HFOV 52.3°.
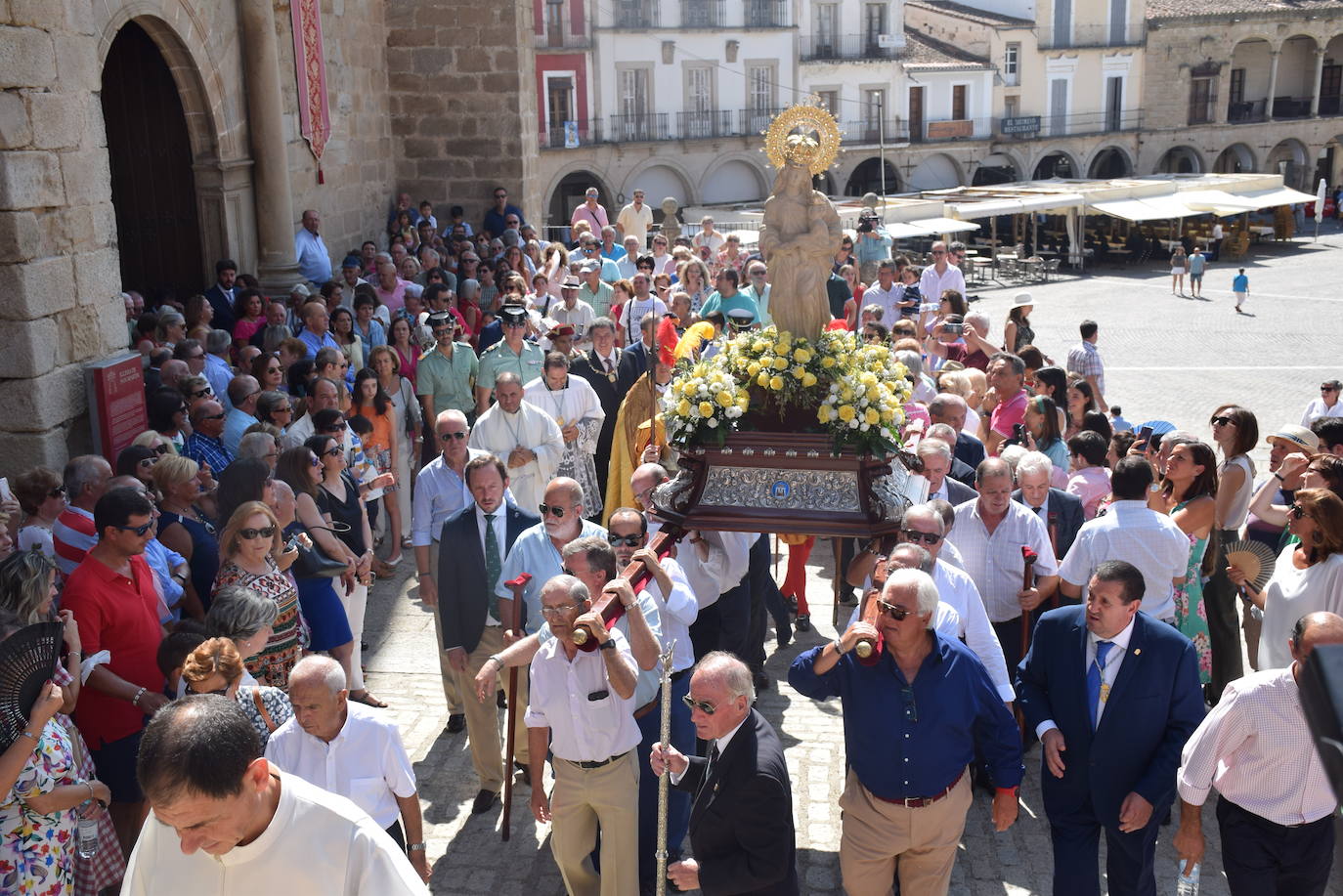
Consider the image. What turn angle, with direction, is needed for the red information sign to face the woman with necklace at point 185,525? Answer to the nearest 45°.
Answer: approximately 45° to its right

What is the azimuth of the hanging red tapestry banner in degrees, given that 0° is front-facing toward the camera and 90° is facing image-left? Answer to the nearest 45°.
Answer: approximately 315°

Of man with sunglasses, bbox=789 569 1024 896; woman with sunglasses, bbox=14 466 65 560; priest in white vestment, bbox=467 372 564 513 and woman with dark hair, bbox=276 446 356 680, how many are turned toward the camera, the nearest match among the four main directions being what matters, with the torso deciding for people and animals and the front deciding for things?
2

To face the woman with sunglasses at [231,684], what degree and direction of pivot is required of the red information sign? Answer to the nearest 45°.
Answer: approximately 45° to its right

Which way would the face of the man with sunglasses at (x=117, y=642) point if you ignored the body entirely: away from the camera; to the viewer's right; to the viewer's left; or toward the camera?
to the viewer's right

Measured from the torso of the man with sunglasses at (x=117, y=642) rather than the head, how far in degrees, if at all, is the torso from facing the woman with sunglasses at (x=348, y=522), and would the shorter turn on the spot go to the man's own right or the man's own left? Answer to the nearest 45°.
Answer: approximately 90° to the man's own left

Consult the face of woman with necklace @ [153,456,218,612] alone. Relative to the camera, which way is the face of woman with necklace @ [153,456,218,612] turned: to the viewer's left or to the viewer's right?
to the viewer's right

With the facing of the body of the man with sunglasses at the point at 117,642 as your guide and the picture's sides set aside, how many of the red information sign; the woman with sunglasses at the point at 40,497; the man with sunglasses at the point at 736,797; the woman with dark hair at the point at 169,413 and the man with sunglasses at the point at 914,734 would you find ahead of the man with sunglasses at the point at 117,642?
2

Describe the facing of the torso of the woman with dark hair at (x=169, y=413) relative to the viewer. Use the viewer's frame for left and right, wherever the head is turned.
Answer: facing to the right of the viewer

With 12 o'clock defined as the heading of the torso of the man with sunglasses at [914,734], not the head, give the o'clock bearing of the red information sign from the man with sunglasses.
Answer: The red information sign is roughly at 4 o'clock from the man with sunglasses.
